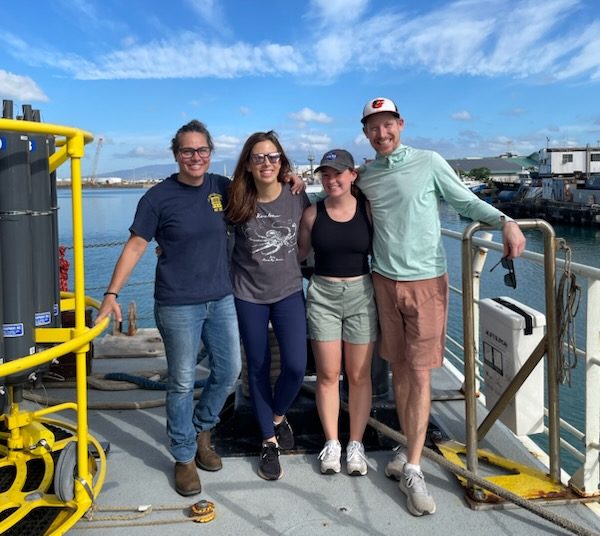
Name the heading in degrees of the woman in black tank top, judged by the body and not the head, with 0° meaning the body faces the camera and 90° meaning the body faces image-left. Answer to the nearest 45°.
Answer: approximately 0°

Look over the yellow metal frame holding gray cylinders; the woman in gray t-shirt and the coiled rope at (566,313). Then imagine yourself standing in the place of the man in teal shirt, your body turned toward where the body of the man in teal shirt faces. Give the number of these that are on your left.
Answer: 1

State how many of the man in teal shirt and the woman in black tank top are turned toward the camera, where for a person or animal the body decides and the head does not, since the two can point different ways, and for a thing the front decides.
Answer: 2

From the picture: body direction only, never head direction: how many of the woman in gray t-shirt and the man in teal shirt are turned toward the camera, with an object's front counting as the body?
2

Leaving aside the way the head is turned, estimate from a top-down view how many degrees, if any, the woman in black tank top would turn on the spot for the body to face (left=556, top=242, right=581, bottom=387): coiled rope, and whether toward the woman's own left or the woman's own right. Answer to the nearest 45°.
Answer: approximately 90° to the woman's own left
